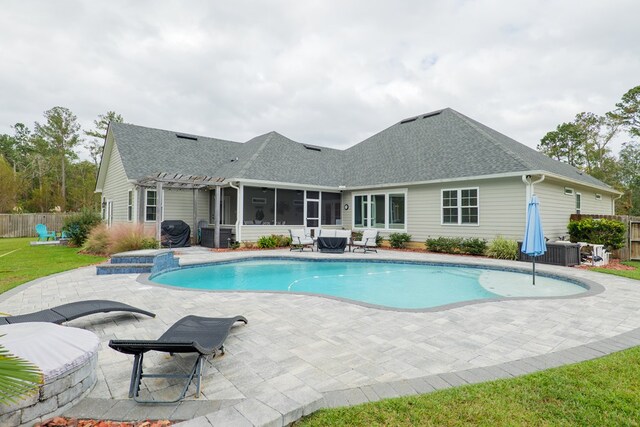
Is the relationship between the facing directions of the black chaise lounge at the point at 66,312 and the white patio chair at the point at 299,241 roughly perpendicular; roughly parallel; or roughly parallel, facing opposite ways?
roughly perpendicular

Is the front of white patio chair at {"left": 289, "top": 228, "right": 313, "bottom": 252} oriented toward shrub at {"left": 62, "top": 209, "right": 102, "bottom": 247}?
no

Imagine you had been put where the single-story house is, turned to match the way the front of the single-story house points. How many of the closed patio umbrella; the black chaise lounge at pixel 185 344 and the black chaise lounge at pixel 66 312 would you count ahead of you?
0

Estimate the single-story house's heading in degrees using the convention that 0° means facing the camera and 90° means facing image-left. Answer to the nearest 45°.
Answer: approximately 180°

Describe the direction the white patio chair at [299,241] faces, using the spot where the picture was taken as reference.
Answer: facing the viewer and to the right of the viewer

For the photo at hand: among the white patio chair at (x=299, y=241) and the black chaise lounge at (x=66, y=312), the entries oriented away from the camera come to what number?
0

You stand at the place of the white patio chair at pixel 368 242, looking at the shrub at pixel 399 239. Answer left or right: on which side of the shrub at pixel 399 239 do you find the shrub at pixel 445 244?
right

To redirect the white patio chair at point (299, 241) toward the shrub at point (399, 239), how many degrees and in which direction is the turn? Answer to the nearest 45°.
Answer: approximately 45° to its left
